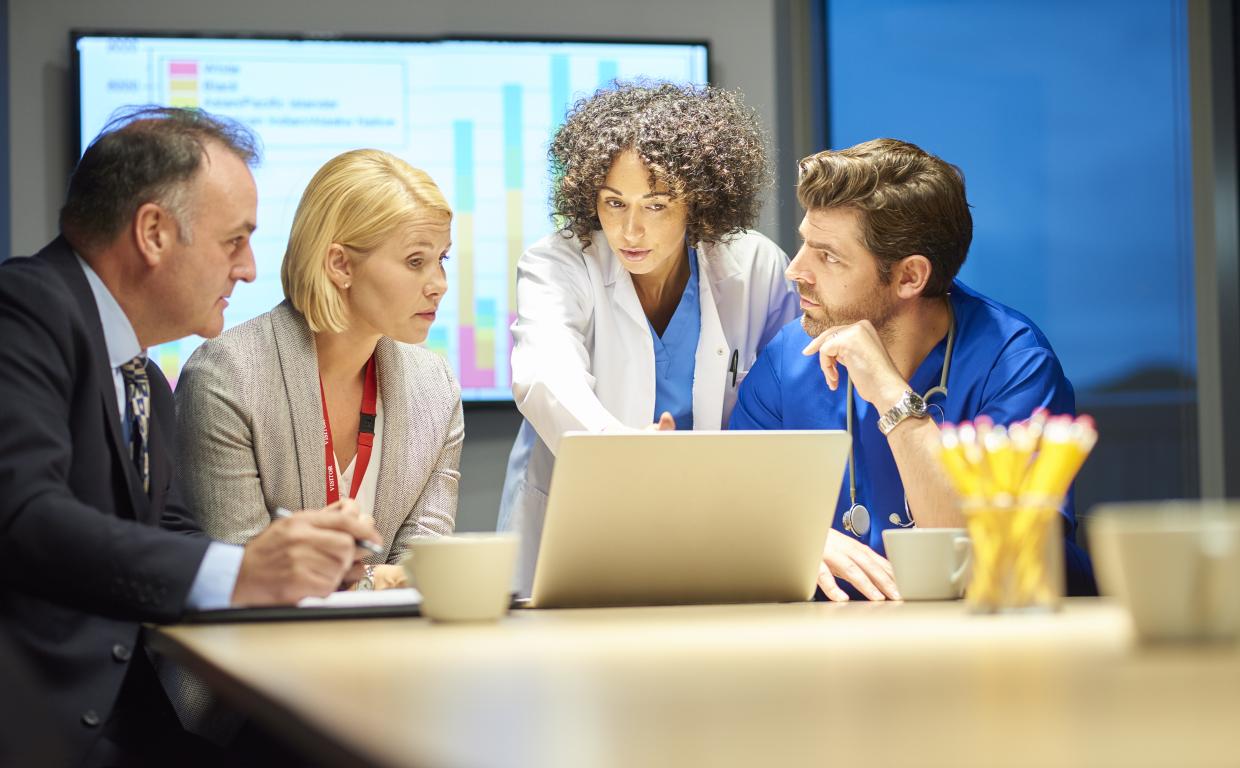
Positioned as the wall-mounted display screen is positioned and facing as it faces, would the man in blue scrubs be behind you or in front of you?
in front

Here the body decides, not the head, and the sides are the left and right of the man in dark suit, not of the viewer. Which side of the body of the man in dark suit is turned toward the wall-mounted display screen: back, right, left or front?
left

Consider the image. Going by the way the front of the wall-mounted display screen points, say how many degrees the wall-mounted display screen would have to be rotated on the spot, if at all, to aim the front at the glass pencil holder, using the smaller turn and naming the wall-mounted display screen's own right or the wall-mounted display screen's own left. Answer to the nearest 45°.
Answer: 0° — it already faces it

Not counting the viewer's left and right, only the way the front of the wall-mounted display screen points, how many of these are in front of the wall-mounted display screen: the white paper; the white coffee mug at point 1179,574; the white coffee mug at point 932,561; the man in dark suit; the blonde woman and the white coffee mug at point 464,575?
6

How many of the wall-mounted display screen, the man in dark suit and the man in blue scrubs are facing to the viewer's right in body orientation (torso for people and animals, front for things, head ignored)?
1

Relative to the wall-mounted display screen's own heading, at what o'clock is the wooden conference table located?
The wooden conference table is roughly at 12 o'clock from the wall-mounted display screen.

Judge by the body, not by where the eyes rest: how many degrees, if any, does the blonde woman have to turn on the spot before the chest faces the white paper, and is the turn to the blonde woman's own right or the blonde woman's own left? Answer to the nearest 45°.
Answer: approximately 45° to the blonde woman's own right

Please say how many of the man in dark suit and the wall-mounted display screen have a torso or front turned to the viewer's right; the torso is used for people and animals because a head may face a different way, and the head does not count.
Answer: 1

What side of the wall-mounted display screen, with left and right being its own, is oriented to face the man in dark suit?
front

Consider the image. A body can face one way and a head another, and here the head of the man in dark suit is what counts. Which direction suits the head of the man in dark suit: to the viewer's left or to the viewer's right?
to the viewer's right

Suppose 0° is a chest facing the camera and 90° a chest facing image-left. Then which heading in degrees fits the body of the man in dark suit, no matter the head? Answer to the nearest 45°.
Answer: approximately 270°

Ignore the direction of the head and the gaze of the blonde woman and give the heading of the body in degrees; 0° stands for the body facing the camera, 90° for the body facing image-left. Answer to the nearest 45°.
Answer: approximately 315°
